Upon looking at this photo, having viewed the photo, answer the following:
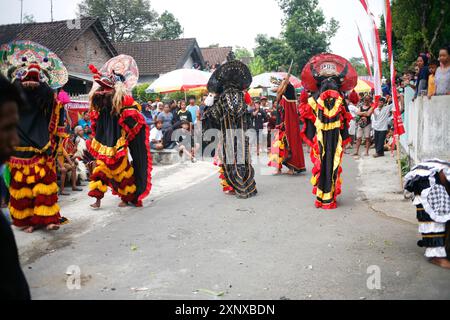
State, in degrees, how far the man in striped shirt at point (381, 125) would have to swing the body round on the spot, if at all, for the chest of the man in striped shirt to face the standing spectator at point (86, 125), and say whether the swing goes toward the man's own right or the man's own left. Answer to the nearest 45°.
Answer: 0° — they already face them

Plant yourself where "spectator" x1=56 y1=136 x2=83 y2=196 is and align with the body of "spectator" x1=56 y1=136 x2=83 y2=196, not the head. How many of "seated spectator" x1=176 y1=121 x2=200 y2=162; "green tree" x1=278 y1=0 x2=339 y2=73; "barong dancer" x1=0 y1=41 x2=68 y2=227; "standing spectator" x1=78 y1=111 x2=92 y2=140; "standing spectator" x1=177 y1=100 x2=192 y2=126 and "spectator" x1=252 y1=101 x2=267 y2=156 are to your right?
1

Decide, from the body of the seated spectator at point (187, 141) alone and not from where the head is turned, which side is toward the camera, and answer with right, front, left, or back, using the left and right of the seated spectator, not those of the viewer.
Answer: front

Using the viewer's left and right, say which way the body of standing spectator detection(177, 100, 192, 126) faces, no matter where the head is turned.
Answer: facing the viewer

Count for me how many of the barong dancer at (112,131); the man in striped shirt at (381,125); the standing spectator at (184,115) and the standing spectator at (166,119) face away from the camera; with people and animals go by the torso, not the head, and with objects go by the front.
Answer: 0

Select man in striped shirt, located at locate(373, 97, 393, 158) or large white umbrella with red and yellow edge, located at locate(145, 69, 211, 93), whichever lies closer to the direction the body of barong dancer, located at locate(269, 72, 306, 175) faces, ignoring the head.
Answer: the large white umbrella with red and yellow edge

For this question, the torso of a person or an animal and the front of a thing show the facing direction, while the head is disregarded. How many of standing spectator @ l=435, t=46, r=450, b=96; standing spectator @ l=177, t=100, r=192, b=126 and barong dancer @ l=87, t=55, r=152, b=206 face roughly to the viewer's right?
0

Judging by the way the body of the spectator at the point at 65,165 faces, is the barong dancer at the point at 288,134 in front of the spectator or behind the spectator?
in front

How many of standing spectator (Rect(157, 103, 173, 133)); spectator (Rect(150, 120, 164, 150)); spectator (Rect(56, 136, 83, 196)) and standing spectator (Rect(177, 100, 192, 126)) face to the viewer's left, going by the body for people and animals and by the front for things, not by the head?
0
